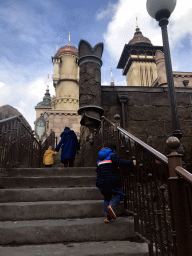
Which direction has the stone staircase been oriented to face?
toward the camera

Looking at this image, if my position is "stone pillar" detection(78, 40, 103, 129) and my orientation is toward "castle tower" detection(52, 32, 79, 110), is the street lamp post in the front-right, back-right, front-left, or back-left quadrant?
back-right

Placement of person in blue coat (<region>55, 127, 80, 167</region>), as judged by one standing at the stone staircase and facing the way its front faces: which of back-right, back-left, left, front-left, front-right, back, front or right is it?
back

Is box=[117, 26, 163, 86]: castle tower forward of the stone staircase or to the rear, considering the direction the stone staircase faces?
to the rear

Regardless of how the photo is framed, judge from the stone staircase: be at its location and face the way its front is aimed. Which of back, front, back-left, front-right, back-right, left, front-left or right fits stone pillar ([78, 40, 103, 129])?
back

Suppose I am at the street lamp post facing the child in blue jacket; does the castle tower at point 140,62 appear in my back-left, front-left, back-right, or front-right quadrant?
back-right

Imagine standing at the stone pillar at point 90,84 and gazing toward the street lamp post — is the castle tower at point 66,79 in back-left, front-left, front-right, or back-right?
back-left

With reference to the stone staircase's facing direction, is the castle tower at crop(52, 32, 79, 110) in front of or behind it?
behind
